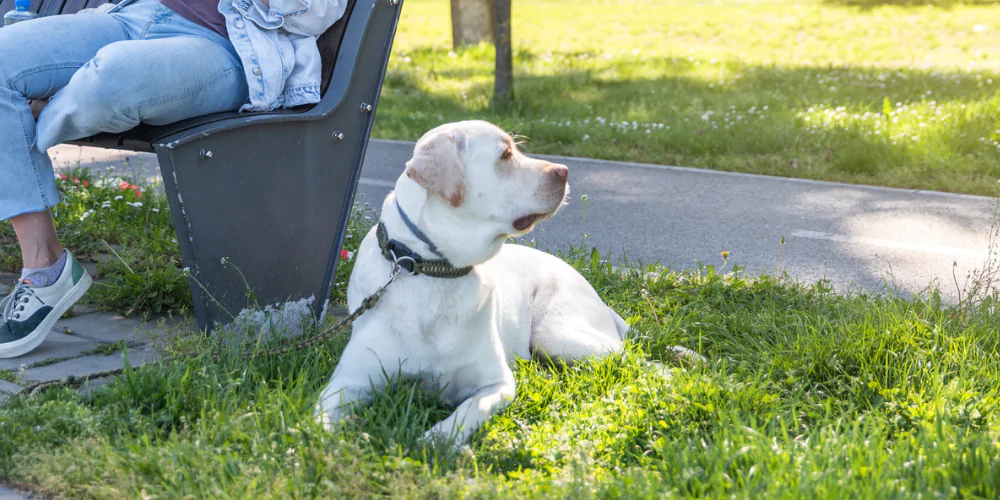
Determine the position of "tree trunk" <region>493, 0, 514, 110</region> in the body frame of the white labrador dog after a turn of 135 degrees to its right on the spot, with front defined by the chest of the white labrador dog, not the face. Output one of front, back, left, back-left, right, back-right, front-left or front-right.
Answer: front

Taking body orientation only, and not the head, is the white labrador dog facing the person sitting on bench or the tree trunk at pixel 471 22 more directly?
the person sitting on bench

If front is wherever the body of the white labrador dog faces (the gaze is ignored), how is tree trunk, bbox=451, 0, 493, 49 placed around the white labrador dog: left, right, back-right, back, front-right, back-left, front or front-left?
back-right

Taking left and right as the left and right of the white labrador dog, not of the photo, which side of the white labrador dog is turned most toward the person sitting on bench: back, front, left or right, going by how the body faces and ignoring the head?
right

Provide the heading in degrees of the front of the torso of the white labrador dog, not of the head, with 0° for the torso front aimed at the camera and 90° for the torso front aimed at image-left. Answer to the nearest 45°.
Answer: approximately 45°
